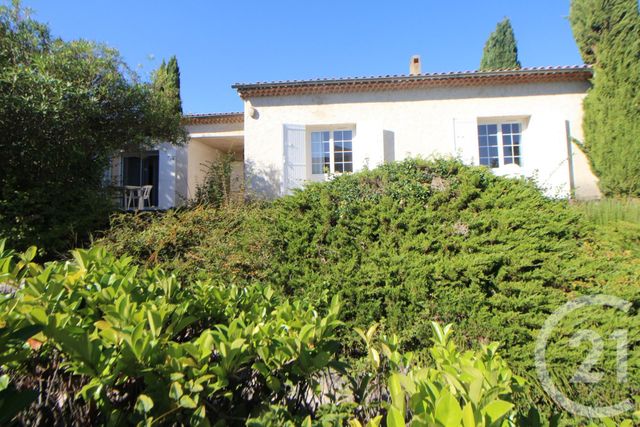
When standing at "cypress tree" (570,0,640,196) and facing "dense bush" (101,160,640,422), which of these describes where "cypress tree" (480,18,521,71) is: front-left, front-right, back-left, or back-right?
back-right

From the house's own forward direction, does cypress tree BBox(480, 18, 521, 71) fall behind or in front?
behind

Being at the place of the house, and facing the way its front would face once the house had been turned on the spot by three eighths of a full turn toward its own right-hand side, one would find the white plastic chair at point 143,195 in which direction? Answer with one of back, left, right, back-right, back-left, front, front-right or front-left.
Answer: front-left

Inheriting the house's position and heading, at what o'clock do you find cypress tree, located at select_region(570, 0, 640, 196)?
The cypress tree is roughly at 9 o'clock from the house.

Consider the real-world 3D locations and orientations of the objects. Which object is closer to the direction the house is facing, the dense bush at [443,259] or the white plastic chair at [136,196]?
the dense bush

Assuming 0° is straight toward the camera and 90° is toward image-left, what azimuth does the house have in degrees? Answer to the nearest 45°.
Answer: approximately 0°

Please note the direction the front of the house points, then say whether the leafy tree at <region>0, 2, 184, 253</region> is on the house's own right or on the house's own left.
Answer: on the house's own right

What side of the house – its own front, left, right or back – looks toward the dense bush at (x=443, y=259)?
front
